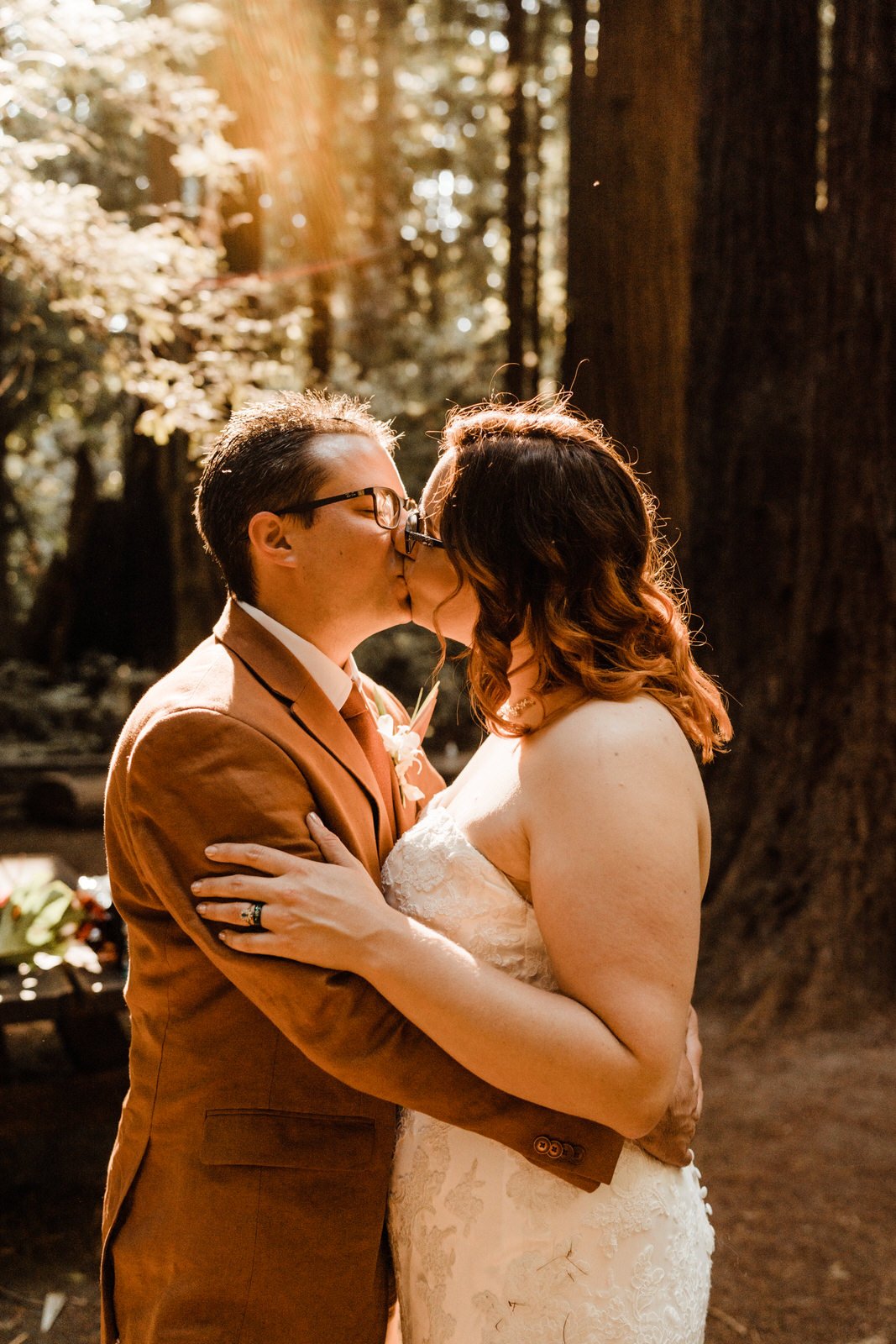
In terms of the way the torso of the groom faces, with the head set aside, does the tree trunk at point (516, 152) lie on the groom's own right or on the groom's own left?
on the groom's own left

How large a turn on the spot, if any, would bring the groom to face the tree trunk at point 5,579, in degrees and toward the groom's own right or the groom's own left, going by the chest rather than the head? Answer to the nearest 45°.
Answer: approximately 90° to the groom's own left

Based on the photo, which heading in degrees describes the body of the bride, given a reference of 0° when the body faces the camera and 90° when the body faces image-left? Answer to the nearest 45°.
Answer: approximately 90°

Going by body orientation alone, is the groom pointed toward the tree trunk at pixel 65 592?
no

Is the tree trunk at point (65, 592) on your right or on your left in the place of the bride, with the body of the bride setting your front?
on your right

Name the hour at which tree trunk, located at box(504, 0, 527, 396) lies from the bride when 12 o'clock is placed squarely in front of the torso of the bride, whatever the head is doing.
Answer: The tree trunk is roughly at 3 o'clock from the bride.

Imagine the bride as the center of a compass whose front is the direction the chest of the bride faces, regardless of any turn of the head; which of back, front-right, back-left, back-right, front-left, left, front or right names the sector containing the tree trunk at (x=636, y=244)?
right

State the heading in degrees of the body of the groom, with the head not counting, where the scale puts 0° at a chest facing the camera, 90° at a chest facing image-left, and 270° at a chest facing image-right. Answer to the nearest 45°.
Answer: approximately 270°

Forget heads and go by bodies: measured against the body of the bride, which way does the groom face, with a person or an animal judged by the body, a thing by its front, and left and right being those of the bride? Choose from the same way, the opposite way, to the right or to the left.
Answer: the opposite way

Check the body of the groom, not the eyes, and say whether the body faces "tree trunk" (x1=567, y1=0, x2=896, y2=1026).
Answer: no

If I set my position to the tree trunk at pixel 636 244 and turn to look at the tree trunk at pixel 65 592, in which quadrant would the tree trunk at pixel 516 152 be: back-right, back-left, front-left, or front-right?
front-right

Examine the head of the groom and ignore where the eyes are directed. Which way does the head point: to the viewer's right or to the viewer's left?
to the viewer's right

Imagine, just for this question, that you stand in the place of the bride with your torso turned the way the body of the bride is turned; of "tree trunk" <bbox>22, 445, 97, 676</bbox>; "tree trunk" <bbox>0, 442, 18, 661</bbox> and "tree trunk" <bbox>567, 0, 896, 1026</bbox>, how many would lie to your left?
0

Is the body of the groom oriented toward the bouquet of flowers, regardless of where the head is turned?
no
